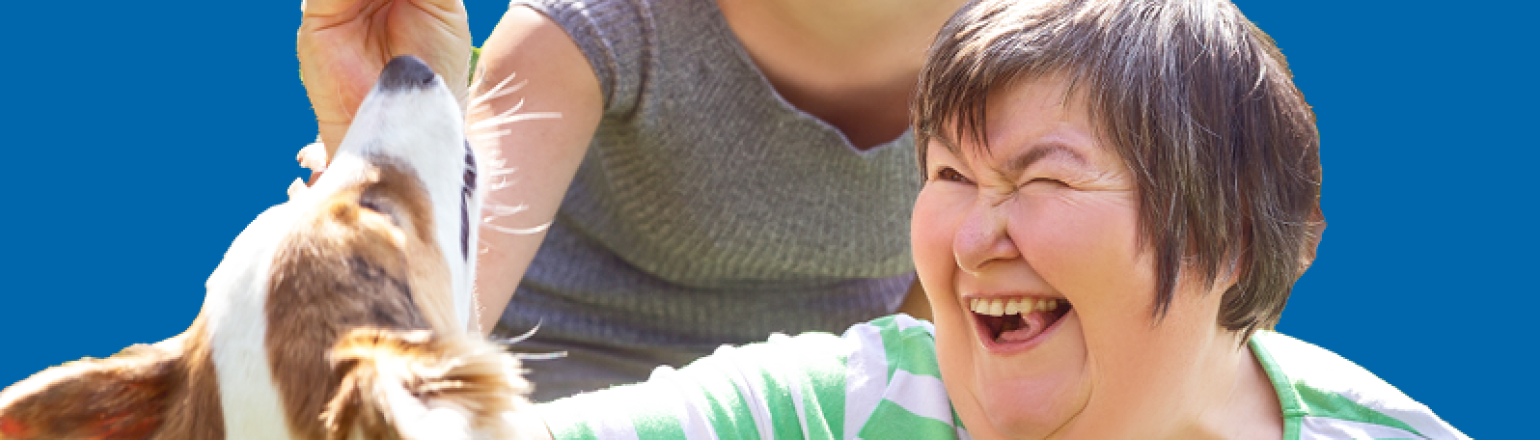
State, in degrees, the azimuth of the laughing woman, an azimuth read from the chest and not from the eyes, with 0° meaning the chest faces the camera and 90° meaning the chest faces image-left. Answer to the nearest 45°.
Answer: approximately 45°
